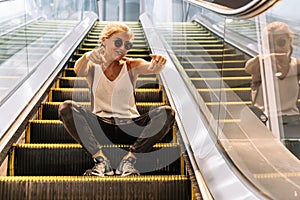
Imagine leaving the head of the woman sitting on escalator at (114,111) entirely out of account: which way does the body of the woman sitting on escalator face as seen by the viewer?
toward the camera

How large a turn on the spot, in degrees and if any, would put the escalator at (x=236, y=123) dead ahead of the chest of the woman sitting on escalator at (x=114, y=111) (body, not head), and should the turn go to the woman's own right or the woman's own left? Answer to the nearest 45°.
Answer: approximately 45° to the woman's own left
